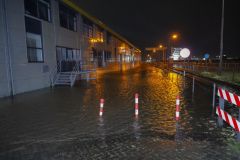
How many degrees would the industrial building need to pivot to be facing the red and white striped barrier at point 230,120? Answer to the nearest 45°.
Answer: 0° — it already faces it

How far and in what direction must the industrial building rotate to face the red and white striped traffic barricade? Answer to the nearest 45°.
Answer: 0° — it already faces it
